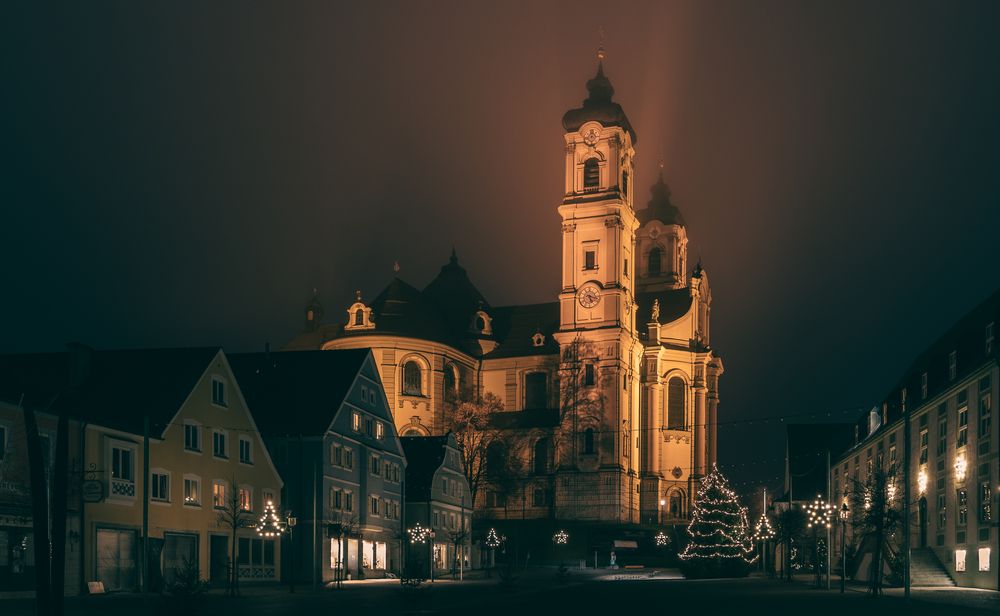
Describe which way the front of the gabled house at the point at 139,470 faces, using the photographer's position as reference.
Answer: facing the viewer and to the right of the viewer
